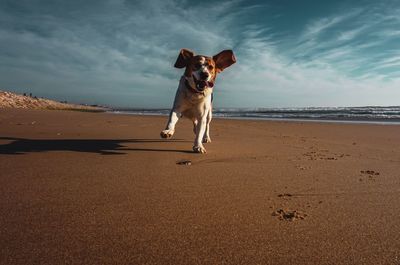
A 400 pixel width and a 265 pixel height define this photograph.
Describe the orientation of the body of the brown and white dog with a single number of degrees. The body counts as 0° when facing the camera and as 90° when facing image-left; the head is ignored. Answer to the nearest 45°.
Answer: approximately 0°
